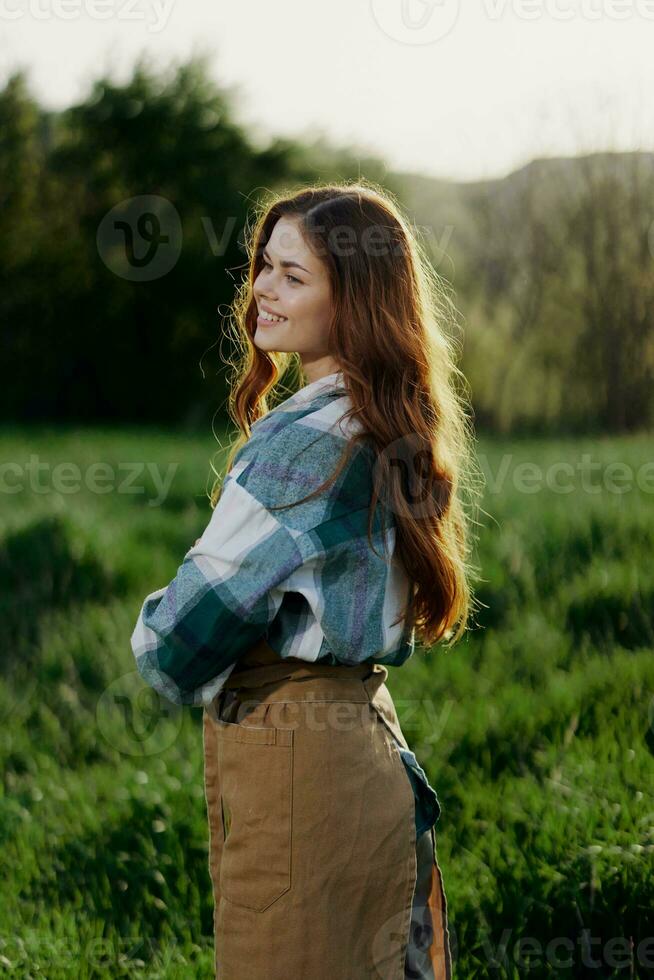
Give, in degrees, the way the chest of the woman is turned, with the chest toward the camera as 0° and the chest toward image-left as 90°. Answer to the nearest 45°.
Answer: approximately 90°
